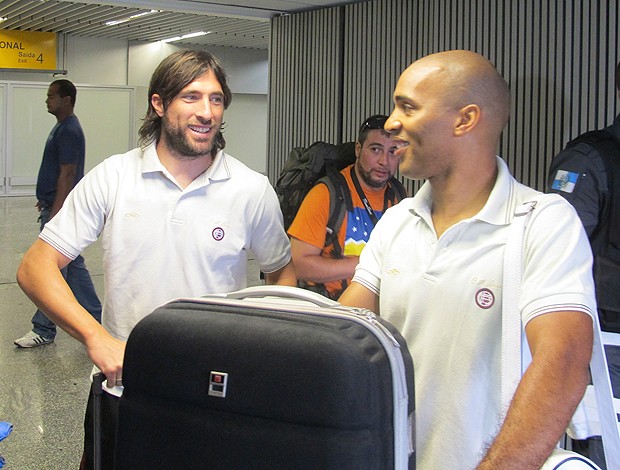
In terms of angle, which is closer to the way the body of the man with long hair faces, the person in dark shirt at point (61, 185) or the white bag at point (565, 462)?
the white bag

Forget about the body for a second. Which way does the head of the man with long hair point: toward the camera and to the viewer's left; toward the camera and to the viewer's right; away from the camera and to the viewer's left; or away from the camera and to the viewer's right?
toward the camera and to the viewer's right

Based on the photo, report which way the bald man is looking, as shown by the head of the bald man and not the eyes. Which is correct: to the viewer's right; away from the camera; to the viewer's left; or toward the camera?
to the viewer's left

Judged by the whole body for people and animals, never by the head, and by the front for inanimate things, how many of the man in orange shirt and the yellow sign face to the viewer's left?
0

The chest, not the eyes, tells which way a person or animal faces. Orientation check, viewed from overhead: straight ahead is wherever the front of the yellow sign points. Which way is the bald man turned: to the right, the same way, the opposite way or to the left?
to the right

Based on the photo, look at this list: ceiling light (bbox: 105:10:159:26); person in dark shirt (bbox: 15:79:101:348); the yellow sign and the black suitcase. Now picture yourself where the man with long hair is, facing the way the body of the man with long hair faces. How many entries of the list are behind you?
3
